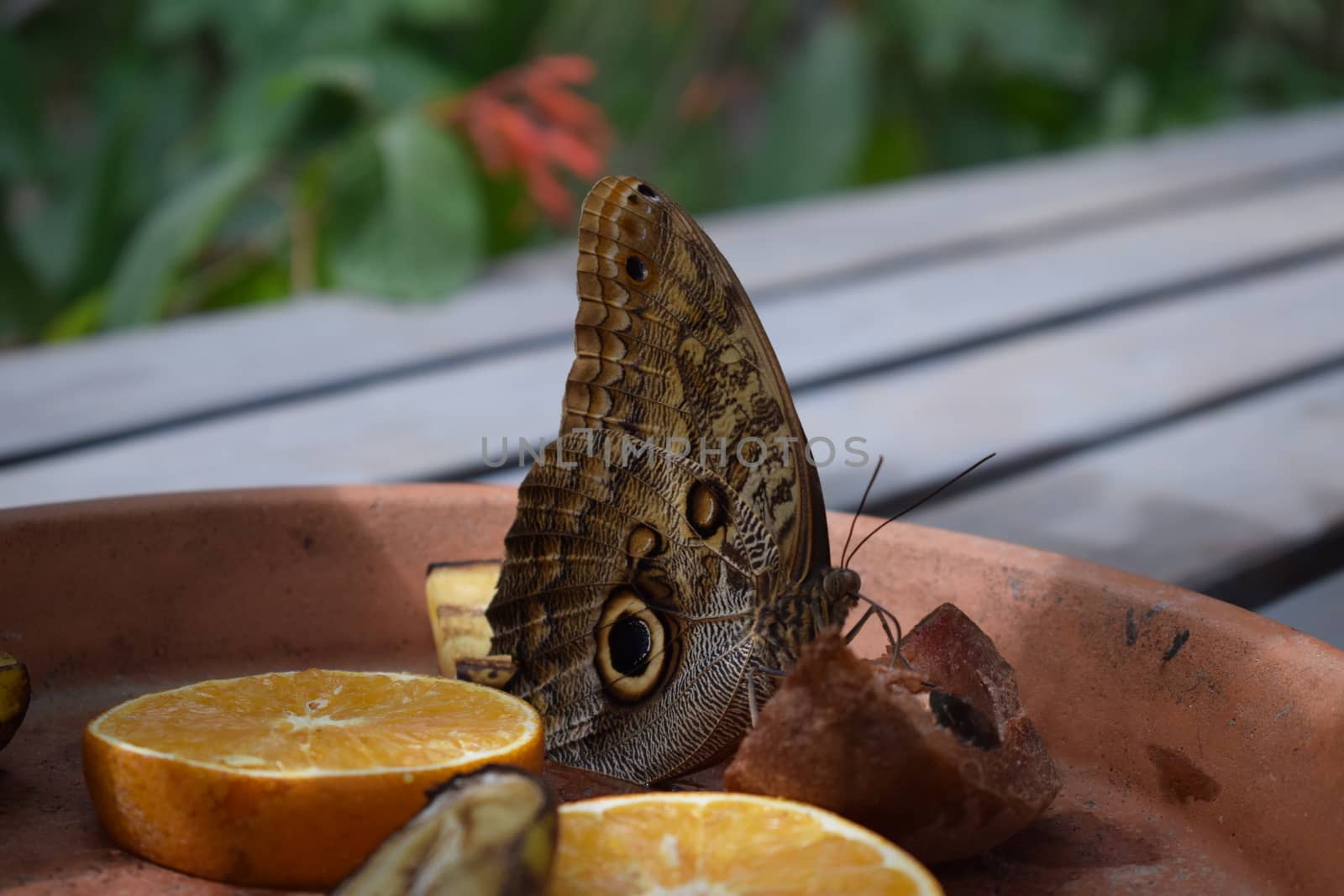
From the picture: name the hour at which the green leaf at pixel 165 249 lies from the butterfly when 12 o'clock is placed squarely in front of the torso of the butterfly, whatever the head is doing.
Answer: The green leaf is roughly at 8 o'clock from the butterfly.

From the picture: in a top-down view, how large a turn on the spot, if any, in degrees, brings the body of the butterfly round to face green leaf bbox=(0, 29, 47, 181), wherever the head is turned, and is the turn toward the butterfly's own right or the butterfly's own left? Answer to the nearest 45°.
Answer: approximately 135° to the butterfly's own left

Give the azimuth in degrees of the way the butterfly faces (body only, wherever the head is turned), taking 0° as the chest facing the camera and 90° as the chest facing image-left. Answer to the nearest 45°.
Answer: approximately 270°

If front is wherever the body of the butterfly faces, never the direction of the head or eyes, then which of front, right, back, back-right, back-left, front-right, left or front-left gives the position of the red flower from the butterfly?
left

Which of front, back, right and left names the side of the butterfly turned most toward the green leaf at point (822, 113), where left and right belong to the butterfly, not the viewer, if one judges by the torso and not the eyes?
left

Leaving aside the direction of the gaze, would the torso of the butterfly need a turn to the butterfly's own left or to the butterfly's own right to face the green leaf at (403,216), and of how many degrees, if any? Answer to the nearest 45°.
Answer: approximately 90° to the butterfly's own left
